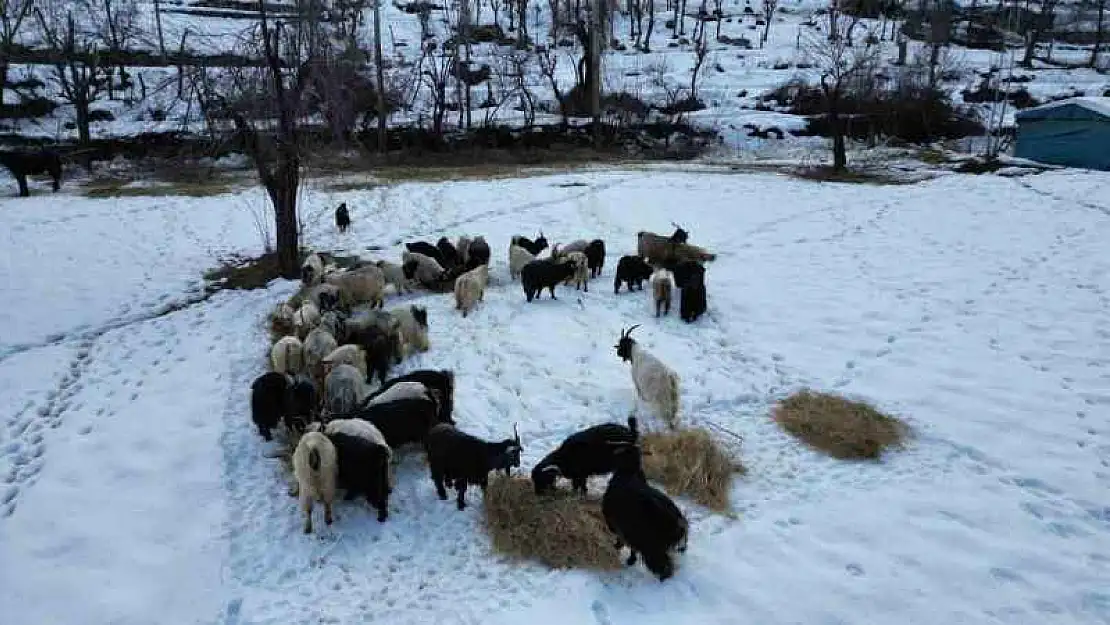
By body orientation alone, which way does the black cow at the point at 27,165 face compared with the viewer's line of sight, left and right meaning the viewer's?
facing to the left of the viewer

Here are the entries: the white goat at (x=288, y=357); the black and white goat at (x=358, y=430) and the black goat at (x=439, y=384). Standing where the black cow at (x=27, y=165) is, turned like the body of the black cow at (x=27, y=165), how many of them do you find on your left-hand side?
3

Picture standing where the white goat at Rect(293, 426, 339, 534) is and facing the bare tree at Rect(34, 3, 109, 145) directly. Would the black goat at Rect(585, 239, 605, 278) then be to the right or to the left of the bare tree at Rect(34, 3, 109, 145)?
right

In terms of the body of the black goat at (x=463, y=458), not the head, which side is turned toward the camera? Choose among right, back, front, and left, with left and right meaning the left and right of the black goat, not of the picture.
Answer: right

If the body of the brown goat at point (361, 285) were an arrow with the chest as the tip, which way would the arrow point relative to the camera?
to the viewer's left

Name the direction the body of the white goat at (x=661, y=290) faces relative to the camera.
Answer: away from the camera

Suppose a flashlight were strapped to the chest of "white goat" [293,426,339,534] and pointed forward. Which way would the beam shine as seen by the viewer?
away from the camera
